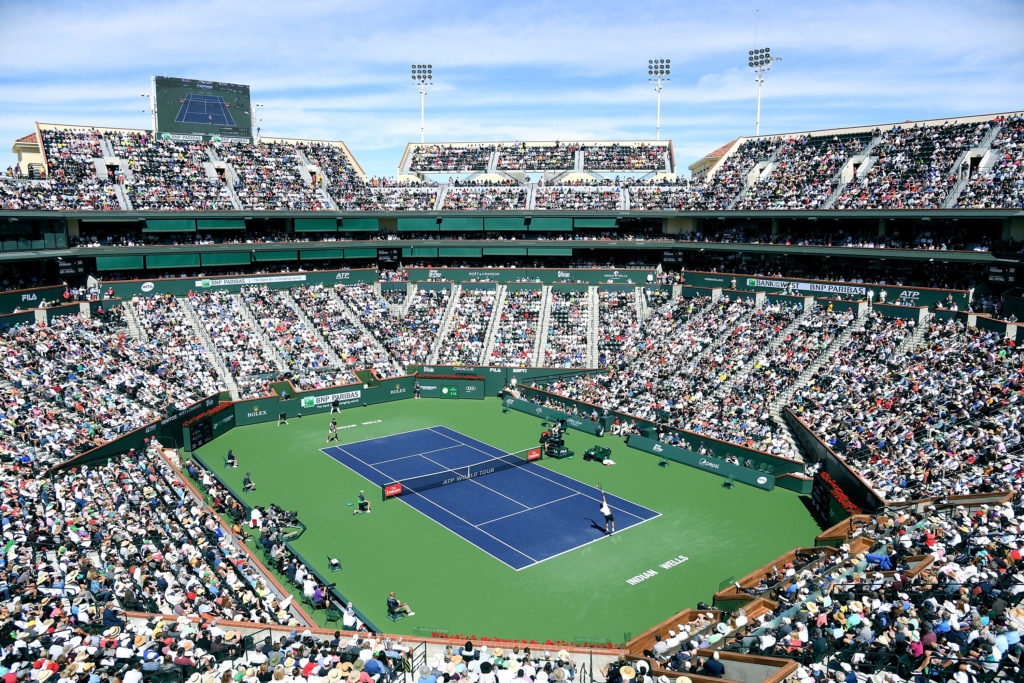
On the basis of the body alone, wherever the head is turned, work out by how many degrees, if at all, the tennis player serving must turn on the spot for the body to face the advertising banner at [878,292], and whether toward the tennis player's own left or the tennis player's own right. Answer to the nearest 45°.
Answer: approximately 90° to the tennis player's own right

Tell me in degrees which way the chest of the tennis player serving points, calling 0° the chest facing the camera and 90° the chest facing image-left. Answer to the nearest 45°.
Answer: approximately 135°

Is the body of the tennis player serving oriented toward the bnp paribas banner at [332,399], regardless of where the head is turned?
yes

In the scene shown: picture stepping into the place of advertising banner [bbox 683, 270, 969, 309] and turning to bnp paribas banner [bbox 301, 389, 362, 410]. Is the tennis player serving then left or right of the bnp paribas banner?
left

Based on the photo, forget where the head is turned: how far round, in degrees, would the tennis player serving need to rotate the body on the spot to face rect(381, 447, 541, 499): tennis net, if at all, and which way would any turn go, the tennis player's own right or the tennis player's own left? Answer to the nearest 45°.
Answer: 0° — they already face it

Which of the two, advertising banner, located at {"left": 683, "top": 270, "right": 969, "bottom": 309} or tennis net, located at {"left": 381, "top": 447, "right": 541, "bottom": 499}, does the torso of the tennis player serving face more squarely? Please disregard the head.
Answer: the tennis net

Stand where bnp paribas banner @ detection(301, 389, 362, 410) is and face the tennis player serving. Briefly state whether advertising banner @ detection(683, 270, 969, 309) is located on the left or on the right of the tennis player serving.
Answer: left

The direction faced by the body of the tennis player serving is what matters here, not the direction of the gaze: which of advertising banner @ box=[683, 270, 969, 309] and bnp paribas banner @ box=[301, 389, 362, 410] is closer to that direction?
the bnp paribas banner
